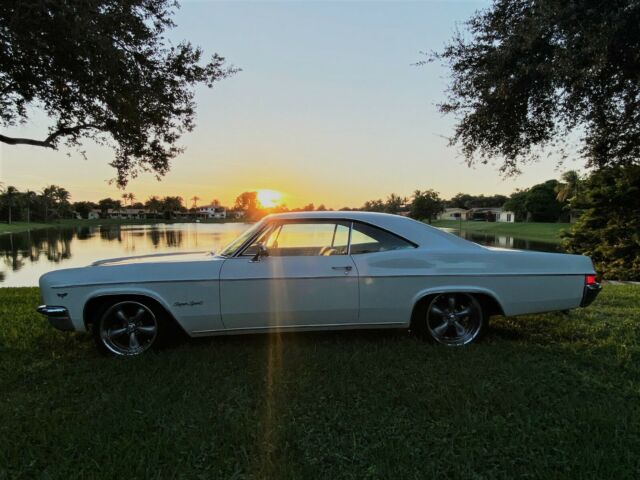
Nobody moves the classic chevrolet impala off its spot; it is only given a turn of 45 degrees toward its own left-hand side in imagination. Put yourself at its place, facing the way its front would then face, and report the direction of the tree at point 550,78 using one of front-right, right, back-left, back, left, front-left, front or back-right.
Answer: back

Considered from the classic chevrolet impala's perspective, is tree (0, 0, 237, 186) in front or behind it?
in front

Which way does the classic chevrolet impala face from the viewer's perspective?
to the viewer's left

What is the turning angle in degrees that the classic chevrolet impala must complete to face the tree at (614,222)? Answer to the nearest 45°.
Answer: approximately 135° to its right

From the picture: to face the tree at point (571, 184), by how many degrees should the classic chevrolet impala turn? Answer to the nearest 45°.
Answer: approximately 135° to its right
